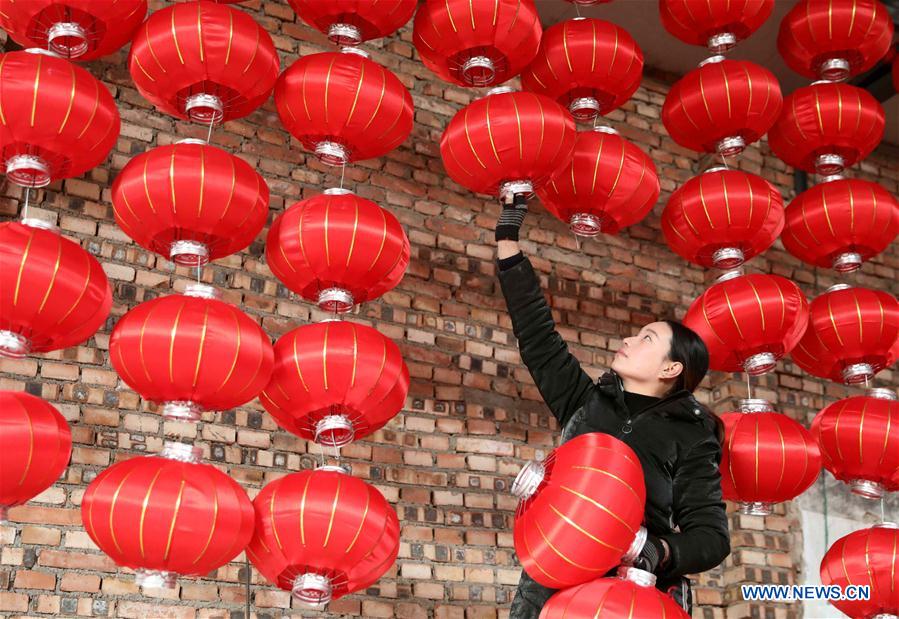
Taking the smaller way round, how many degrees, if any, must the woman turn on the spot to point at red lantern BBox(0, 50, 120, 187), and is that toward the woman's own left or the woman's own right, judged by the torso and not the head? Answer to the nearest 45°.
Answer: approximately 45° to the woman's own right

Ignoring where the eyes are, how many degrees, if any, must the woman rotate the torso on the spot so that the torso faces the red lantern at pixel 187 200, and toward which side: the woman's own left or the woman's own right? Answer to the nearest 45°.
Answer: approximately 45° to the woman's own right

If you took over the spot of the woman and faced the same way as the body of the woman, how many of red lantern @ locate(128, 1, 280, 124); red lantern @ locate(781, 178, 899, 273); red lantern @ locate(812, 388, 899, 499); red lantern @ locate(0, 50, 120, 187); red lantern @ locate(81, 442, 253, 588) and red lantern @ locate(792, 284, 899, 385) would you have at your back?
3

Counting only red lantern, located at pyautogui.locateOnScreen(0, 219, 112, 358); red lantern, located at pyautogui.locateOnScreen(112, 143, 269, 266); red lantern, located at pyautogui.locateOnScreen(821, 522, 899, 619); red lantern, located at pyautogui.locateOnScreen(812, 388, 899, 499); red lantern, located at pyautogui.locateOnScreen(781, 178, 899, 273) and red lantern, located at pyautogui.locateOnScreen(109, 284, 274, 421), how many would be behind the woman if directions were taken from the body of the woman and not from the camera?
3

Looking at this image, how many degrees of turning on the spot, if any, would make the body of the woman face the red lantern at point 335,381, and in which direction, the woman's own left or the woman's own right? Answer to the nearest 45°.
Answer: approximately 45° to the woman's own right

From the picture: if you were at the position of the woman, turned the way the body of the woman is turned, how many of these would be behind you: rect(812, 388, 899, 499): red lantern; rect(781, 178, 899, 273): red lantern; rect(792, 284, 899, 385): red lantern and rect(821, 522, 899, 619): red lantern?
4

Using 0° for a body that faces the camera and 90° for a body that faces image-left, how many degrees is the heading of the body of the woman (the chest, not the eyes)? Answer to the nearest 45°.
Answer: approximately 45°

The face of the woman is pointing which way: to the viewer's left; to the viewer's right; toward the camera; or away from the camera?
to the viewer's left

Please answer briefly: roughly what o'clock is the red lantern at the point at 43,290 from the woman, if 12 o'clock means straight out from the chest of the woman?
The red lantern is roughly at 1 o'clock from the woman.

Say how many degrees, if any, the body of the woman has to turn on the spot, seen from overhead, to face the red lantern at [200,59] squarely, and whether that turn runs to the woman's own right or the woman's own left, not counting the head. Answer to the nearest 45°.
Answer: approximately 45° to the woman's own right
